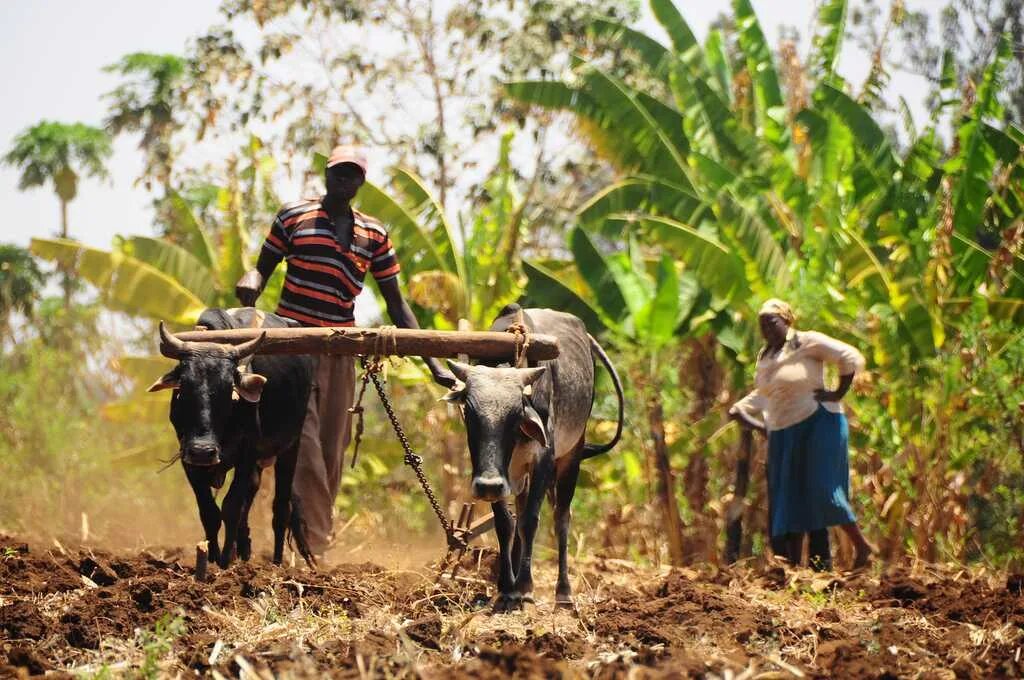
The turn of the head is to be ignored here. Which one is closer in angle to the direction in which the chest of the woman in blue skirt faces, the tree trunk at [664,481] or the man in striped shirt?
the man in striped shirt

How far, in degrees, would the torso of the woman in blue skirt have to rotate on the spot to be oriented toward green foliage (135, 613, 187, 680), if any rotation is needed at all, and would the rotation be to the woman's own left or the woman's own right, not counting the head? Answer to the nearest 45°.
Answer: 0° — they already face it

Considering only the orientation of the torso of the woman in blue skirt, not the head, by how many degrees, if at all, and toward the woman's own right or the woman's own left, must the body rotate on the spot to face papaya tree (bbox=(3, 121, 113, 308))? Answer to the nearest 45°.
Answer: approximately 90° to the woman's own right

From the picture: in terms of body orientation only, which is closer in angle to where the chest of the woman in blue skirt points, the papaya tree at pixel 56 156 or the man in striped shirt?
the man in striped shirt

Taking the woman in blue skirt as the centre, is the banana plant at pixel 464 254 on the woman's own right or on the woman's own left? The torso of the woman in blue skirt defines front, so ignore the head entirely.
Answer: on the woman's own right

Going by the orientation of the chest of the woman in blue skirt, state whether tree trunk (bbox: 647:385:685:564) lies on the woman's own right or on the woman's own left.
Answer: on the woman's own right

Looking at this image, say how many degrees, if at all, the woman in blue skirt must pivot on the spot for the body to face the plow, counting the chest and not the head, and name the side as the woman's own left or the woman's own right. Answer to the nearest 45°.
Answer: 0° — they already face it

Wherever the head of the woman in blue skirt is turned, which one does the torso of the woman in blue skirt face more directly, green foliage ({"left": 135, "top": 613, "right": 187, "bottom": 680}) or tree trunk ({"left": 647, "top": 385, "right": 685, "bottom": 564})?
the green foliage

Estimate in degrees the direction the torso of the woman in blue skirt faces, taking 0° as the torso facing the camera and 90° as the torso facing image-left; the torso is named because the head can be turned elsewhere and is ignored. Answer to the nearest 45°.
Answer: approximately 45°

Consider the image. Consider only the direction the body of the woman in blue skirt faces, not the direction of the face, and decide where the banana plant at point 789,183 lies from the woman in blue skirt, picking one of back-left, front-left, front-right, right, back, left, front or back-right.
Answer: back-right
